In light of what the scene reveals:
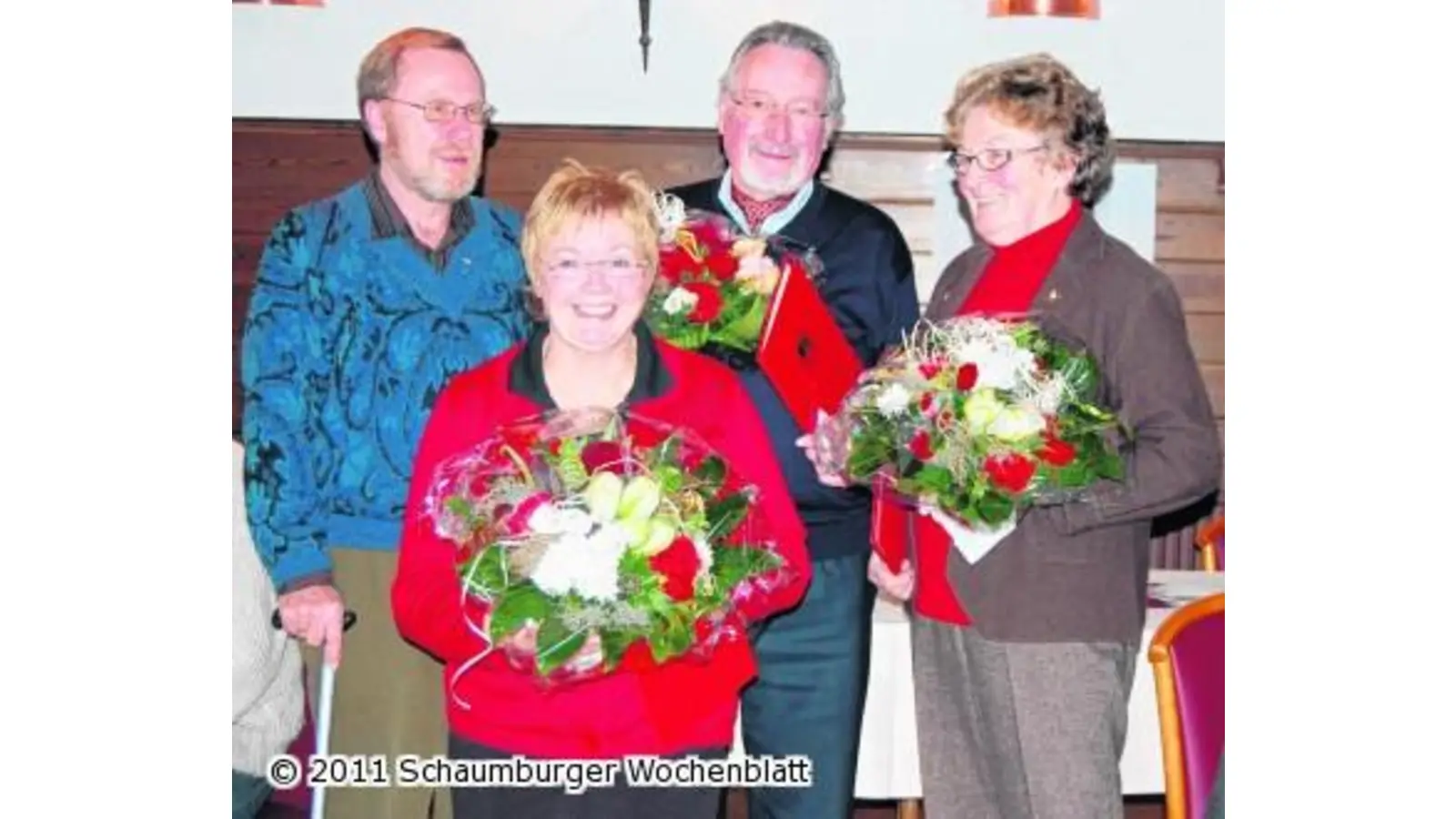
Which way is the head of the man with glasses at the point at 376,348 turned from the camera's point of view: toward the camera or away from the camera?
toward the camera

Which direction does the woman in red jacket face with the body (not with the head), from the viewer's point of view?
toward the camera

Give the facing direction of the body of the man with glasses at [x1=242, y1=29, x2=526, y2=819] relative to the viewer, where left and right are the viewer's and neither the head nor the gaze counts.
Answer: facing the viewer and to the right of the viewer

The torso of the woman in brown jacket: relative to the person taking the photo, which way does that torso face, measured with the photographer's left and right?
facing the viewer and to the left of the viewer

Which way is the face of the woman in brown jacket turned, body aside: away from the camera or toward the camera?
toward the camera

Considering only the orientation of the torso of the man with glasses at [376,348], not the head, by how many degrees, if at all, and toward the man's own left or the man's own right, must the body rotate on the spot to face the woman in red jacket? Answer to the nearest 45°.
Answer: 0° — they already face them

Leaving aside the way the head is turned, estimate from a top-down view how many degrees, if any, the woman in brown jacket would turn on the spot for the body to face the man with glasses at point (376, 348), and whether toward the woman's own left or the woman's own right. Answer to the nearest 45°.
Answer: approximately 45° to the woman's own right

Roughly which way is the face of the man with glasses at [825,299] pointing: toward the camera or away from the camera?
toward the camera
